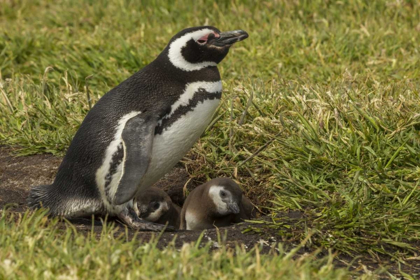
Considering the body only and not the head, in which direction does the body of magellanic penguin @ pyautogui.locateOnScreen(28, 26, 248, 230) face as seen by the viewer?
to the viewer's right

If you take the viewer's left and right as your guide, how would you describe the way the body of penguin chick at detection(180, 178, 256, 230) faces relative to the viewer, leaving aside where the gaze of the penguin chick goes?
facing the viewer and to the right of the viewer

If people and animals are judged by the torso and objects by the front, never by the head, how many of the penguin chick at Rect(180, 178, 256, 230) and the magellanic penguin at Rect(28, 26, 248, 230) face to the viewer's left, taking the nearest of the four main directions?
0
